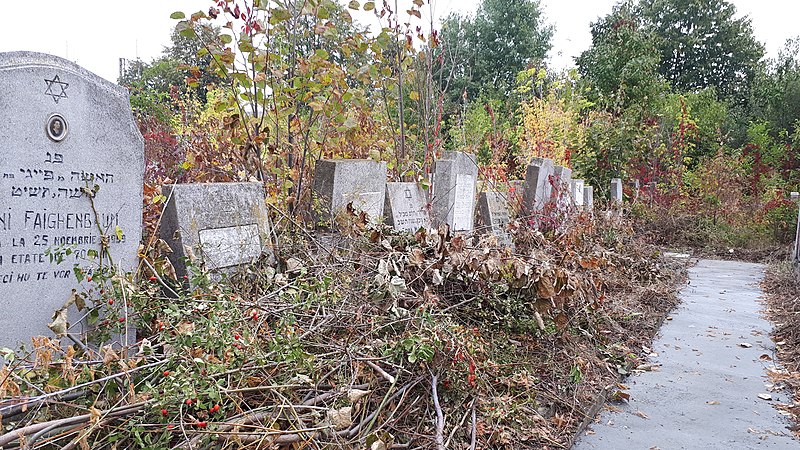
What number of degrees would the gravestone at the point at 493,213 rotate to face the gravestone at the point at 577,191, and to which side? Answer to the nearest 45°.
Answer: approximately 90° to its left

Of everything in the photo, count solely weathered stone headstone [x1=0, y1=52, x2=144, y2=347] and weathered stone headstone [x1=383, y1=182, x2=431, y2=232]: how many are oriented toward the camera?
2

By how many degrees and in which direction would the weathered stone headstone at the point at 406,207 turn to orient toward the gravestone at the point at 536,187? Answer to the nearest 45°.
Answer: approximately 135° to its left

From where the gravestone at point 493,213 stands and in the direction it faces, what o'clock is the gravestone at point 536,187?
the gravestone at point 536,187 is roughly at 9 o'clock from the gravestone at point 493,213.

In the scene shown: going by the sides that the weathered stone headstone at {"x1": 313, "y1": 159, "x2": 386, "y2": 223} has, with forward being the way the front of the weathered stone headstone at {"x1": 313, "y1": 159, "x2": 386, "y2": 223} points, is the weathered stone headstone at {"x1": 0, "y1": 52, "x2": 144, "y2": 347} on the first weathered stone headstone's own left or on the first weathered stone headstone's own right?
on the first weathered stone headstone's own right

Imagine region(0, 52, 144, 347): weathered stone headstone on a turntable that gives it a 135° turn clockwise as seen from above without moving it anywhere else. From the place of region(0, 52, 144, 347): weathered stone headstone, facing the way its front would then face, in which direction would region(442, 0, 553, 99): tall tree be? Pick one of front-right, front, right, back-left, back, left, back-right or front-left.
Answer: right

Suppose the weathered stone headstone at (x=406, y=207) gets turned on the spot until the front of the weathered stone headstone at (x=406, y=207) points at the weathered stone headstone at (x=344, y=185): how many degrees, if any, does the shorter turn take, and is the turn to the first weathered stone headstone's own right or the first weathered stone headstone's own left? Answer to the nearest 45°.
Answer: approximately 45° to the first weathered stone headstone's own right

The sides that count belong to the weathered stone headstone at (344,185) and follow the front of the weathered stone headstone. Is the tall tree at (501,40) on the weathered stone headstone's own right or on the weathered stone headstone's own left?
on the weathered stone headstone's own left

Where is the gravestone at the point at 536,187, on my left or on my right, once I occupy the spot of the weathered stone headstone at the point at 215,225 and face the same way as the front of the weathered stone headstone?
on my left
